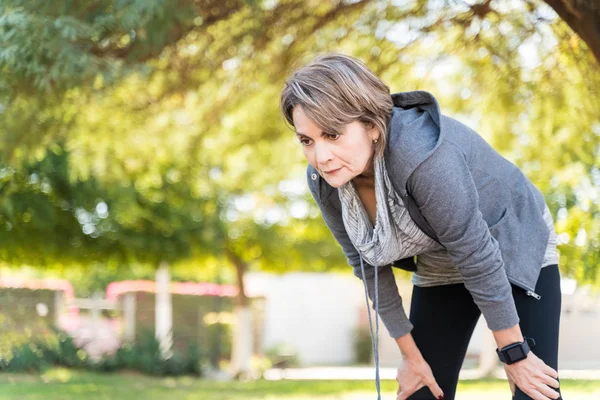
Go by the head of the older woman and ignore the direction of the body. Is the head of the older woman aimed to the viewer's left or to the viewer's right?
to the viewer's left

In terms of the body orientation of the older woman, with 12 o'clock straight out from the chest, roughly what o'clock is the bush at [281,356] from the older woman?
The bush is roughly at 4 o'clock from the older woman.

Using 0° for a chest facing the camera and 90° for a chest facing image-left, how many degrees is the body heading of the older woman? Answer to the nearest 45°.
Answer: approximately 45°

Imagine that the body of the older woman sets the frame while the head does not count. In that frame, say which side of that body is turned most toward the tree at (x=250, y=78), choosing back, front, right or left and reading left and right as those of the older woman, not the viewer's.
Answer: right

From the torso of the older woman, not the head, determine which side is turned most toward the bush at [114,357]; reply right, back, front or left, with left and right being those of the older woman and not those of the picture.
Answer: right
